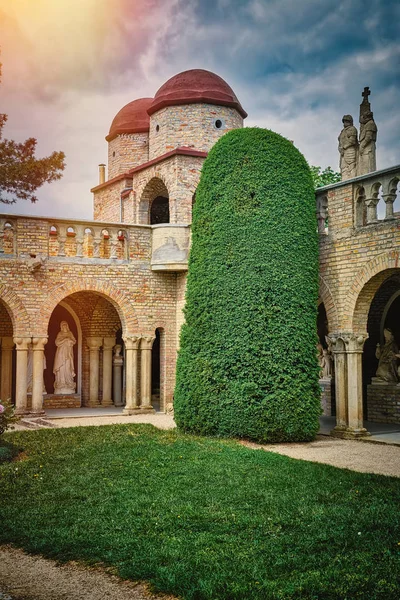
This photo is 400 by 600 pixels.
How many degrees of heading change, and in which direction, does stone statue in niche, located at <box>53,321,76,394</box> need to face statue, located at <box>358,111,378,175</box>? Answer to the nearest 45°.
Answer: approximately 45° to its left

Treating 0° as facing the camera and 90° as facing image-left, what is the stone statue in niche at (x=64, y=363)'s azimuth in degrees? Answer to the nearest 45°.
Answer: approximately 0°

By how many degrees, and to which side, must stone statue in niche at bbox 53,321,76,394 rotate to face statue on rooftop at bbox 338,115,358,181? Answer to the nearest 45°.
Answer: approximately 45° to its left
